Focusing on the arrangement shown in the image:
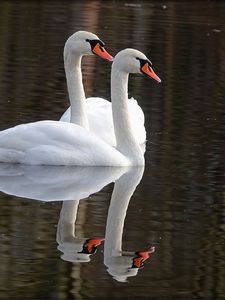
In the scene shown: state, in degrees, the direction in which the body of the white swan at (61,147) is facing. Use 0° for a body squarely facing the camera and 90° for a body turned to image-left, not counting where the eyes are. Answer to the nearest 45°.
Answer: approximately 270°

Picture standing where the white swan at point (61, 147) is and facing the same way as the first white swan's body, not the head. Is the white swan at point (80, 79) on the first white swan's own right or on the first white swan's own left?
on the first white swan's own left
